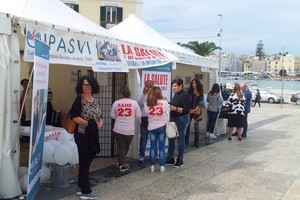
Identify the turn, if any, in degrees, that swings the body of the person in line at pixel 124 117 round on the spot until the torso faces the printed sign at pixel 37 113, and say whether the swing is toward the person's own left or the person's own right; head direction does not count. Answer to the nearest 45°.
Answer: approximately 135° to the person's own left

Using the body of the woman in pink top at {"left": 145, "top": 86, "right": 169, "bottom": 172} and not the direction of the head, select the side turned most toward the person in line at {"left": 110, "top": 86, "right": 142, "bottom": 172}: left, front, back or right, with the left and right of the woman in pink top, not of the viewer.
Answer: left

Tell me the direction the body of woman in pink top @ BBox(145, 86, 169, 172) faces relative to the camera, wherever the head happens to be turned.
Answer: away from the camera

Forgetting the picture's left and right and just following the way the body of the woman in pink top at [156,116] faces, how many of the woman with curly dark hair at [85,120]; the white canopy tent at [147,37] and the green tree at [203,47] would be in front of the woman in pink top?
2

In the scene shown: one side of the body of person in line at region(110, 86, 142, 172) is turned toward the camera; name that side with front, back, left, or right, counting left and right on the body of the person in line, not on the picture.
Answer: back

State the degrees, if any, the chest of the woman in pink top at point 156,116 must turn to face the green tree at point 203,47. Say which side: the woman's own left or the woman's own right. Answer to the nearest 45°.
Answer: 0° — they already face it

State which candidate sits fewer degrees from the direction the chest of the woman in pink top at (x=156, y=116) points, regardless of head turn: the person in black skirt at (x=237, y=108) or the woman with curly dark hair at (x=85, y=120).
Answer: the person in black skirt

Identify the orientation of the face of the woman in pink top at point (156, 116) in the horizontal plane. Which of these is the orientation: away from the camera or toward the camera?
away from the camera

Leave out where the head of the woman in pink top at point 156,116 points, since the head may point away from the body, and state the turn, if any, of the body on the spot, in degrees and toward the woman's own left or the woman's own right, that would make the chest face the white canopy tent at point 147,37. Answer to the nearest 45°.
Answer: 0° — they already face it

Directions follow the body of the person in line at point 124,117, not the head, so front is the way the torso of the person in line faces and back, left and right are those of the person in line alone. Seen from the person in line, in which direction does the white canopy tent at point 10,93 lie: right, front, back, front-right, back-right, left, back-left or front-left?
back-left
